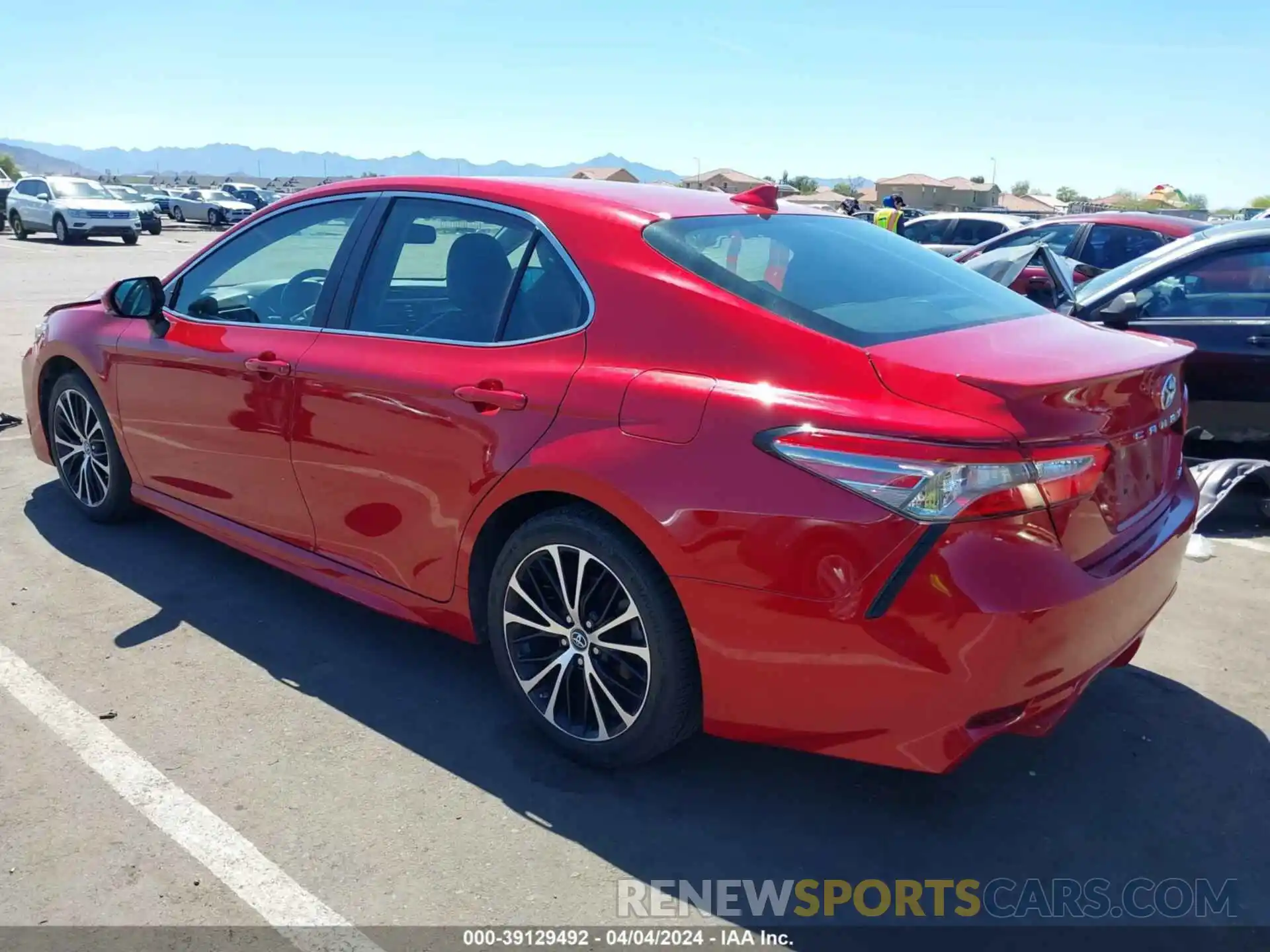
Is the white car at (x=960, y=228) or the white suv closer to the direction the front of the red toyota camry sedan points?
the white suv

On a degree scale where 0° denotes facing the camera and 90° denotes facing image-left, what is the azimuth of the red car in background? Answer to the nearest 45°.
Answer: approximately 90°

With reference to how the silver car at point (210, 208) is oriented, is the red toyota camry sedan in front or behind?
in front

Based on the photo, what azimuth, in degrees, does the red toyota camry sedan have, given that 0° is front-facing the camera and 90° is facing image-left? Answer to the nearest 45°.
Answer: approximately 135°

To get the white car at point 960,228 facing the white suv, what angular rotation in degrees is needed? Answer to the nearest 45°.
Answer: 0° — it already faces it

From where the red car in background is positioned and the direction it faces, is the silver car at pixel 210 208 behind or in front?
in front

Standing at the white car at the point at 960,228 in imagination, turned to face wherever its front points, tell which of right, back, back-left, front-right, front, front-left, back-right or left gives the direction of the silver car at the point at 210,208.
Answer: front-right

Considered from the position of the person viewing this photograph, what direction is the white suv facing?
facing the viewer and to the right of the viewer
